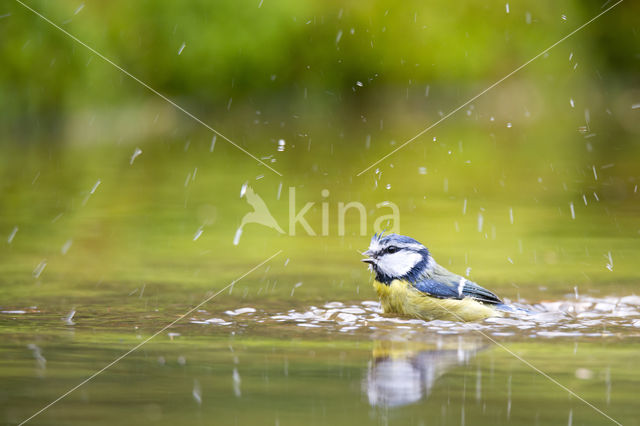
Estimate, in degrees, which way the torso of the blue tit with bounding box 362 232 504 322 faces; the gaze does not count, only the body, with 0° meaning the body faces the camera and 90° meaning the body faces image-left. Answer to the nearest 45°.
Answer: approximately 90°
